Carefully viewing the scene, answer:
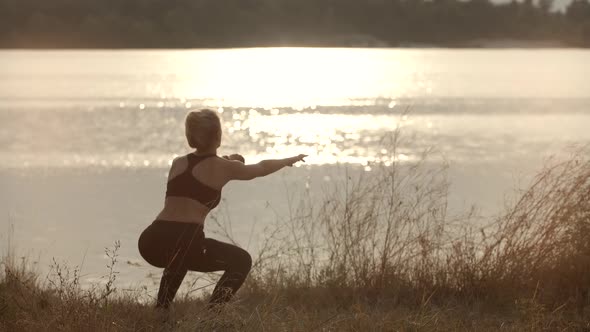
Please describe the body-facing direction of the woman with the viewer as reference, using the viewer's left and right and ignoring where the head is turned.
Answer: facing away from the viewer and to the right of the viewer

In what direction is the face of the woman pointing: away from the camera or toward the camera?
away from the camera
